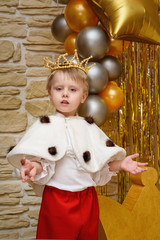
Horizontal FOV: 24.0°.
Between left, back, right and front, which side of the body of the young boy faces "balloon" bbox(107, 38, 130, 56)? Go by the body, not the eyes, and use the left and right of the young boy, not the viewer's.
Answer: back

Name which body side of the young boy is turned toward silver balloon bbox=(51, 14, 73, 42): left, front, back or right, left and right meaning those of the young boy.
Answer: back

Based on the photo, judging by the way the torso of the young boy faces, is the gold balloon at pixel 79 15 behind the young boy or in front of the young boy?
behind

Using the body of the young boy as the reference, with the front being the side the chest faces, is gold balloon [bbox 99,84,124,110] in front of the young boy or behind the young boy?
behind

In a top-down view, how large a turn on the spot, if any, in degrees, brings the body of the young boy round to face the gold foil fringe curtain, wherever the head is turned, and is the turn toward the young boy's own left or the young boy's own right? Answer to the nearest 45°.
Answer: approximately 135° to the young boy's own left

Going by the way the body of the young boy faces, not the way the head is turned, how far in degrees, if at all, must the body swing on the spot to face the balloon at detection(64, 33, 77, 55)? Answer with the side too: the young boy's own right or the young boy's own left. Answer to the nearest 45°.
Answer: approximately 180°

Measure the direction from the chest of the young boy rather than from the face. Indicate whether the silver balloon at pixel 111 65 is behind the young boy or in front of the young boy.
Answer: behind

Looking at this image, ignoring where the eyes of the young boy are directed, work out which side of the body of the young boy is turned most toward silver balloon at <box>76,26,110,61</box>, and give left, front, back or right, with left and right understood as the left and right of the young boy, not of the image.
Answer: back

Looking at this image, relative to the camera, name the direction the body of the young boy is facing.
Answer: toward the camera
